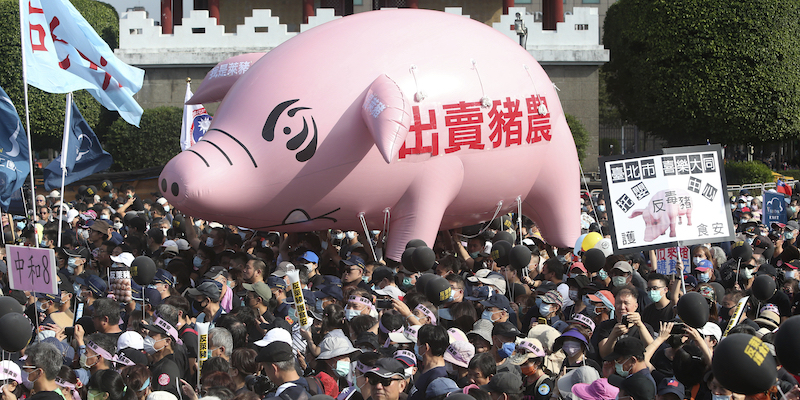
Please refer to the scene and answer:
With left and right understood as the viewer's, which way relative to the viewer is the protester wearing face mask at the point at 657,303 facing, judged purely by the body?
facing the viewer and to the left of the viewer

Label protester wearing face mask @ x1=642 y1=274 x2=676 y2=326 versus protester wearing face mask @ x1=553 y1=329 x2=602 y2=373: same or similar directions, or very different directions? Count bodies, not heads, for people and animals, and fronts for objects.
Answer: same or similar directions

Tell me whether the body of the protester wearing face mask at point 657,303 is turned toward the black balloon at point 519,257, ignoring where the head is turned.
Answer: no

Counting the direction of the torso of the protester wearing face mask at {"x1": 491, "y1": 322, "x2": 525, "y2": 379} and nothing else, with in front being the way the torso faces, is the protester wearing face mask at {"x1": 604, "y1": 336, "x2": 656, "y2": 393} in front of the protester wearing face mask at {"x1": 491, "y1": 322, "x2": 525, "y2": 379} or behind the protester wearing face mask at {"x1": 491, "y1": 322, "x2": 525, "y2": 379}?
in front

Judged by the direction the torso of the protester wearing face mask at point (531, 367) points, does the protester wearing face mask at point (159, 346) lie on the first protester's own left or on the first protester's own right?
on the first protester's own right

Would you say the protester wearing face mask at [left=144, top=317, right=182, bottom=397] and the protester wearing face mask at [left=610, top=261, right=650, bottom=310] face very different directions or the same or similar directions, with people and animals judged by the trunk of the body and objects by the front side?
same or similar directions

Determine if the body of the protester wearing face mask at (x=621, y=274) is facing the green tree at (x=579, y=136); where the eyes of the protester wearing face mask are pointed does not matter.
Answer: no
